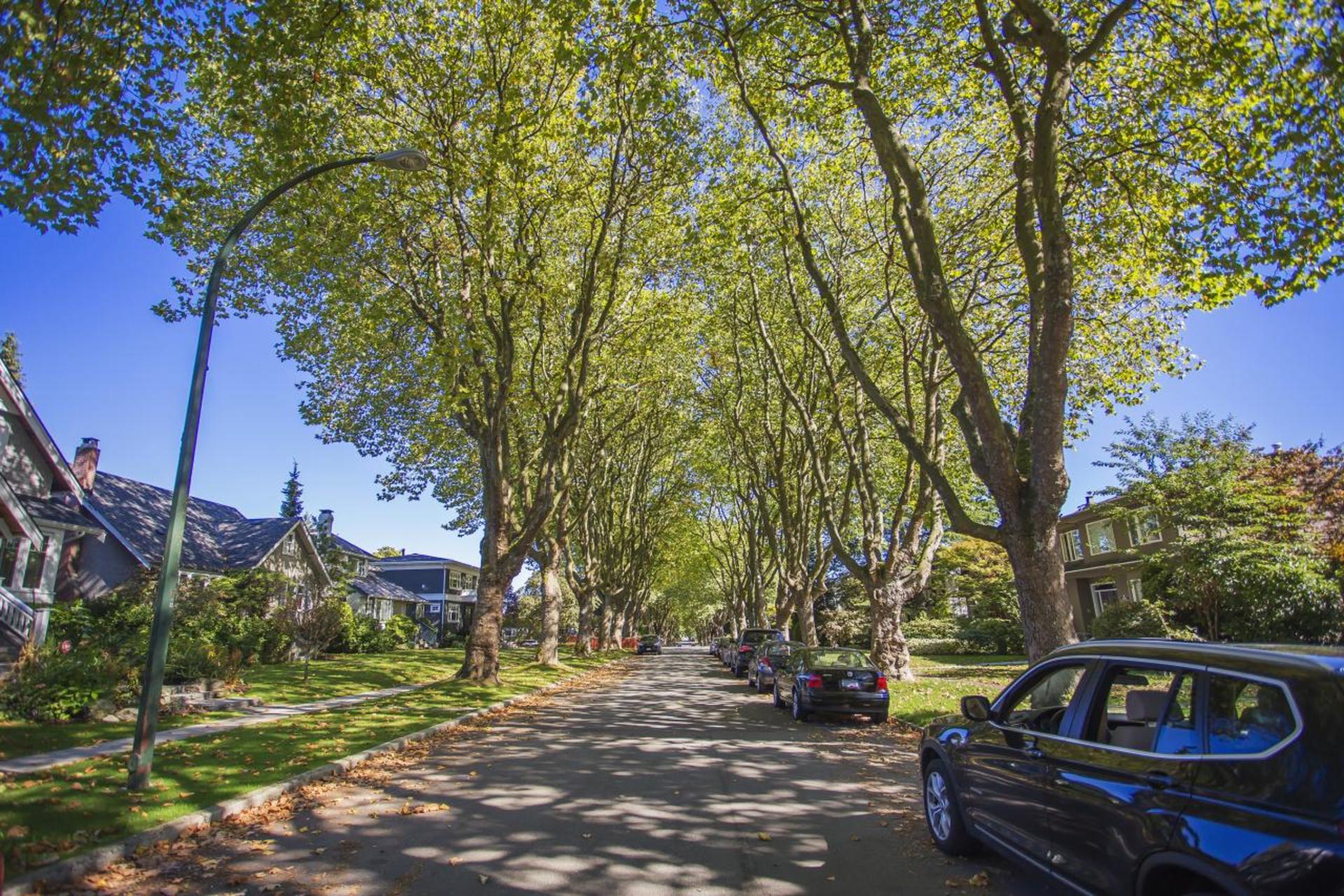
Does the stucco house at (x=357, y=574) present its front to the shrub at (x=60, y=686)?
no

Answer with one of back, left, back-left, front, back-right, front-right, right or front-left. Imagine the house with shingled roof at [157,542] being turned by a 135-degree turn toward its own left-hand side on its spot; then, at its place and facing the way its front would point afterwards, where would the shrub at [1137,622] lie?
back-right

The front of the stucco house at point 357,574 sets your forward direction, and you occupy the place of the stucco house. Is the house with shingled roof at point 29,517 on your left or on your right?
on your right

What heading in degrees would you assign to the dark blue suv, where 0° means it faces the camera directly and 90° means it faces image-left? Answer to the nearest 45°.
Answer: approximately 135°

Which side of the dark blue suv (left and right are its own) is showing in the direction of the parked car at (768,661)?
front

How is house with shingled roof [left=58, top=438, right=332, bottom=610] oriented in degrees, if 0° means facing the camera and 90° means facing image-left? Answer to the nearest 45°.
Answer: approximately 315°

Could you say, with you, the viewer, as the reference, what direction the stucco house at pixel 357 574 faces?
facing the viewer and to the right of the viewer

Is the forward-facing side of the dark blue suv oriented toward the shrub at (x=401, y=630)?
yes

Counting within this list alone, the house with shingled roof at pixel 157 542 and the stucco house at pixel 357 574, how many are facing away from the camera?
0

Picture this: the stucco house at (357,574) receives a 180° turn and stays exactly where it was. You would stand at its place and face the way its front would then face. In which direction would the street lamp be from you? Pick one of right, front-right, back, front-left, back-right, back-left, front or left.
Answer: back-left

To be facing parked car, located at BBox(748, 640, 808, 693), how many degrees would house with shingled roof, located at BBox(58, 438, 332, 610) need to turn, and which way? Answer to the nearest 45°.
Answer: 0° — it already faces it

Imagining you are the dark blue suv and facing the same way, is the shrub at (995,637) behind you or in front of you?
in front

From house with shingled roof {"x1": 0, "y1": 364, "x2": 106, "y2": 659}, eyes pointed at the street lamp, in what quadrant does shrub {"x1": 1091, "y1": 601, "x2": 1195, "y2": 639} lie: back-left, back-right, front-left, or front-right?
front-left

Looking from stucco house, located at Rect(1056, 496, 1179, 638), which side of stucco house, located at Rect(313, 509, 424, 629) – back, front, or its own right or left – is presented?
front

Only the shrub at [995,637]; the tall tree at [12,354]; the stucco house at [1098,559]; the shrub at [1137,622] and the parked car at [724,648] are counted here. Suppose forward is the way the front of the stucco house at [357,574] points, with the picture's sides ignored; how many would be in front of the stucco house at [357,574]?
4

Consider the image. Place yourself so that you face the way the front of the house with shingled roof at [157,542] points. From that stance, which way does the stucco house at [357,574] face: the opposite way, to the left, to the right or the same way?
the same way

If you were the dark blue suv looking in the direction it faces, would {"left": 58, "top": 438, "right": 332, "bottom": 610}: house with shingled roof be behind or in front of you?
in front

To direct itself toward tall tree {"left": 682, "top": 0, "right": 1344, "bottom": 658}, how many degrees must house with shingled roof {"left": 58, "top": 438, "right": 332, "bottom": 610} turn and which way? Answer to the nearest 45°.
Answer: approximately 45° to its right
